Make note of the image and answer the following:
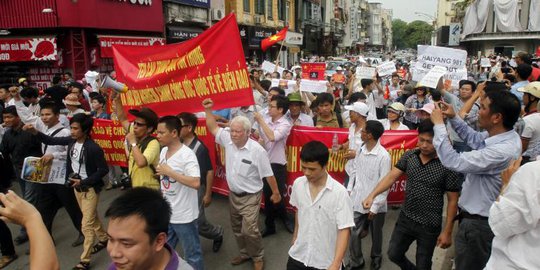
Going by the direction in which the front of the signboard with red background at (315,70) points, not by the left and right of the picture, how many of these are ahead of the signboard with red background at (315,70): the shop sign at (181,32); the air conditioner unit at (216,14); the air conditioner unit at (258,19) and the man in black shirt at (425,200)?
1

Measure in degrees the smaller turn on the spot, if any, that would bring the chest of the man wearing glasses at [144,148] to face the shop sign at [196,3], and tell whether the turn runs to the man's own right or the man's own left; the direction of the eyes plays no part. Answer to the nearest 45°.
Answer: approximately 135° to the man's own right

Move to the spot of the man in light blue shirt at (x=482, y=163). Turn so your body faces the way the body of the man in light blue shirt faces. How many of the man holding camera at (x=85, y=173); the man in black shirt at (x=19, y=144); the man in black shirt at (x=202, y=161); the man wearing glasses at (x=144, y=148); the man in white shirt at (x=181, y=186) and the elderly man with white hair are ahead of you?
6

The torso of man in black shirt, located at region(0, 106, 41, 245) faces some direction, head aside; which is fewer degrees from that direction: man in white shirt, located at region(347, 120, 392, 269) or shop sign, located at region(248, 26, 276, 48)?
the man in white shirt

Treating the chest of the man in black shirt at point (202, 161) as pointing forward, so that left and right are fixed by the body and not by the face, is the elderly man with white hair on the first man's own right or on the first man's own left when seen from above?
on the first man's own left

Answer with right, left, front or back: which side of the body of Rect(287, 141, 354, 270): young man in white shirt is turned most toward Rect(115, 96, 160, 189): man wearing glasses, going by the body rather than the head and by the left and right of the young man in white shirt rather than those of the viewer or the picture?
right

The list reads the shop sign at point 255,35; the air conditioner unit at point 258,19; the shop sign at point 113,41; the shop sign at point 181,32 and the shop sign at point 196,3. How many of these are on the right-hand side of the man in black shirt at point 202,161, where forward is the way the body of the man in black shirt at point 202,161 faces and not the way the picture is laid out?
5

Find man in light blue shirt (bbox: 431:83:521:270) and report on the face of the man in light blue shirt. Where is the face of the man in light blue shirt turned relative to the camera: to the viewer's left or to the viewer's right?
to the viewer's left

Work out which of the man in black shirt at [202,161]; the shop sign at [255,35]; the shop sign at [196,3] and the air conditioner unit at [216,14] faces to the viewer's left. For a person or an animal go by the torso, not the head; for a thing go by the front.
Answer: the man in black shirt

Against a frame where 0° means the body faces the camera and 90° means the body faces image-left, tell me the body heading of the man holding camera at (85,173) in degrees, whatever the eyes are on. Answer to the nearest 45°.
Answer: approximately 45°
